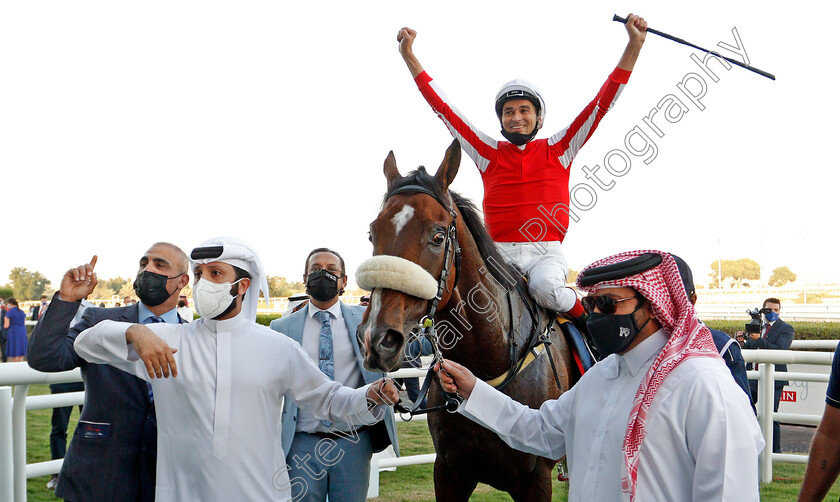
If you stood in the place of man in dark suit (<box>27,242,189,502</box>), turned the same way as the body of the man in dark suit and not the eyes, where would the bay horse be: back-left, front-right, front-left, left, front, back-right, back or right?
left

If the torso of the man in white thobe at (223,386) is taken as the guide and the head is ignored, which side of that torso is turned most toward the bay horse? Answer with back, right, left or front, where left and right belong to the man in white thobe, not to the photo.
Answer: left

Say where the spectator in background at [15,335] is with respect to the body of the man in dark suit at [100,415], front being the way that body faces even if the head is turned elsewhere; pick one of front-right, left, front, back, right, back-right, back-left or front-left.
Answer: back

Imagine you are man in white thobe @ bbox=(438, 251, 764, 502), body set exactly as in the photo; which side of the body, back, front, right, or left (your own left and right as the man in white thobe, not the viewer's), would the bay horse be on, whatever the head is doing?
right

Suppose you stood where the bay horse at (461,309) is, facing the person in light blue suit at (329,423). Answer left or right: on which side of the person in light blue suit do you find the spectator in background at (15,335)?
right

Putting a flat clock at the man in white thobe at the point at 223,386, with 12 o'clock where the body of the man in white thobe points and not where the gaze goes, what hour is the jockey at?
The jockey is roughly at 8 o'clock from the man in white thobe.

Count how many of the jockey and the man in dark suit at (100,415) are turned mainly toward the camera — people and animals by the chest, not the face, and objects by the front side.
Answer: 2

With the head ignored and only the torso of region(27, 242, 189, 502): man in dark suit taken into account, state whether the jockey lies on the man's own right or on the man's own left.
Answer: on the man's own left

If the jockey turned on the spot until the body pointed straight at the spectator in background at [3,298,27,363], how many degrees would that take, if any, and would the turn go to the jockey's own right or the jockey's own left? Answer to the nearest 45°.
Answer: approximately 135° to the jockey's own right

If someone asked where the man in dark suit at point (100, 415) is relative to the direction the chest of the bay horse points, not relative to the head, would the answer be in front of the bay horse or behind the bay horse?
in front

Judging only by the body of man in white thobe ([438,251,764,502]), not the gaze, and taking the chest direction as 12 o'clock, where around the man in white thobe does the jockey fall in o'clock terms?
The jockey is roughly at 4 o'clock from the man in white thobe.
